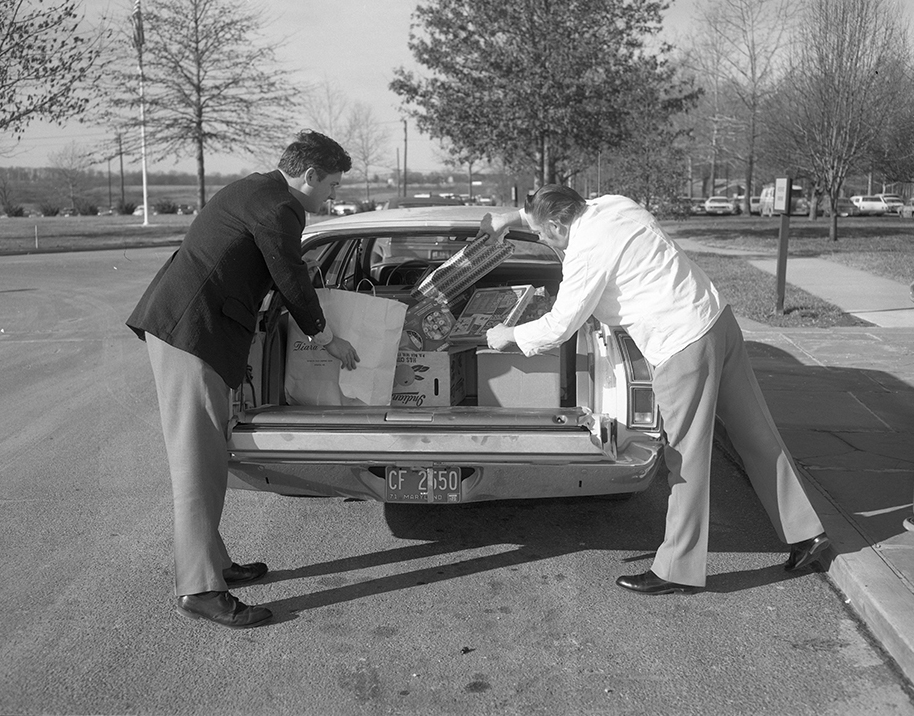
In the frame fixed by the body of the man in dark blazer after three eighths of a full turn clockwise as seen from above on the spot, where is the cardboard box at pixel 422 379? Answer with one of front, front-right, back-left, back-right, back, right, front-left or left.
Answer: back

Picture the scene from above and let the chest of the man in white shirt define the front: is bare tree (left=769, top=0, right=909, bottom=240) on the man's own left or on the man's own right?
on the man's own right

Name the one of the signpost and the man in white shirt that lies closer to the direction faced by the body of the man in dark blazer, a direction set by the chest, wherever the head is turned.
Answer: the man in white shirt

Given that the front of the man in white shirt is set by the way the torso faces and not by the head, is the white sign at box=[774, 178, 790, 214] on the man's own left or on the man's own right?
on the man's own right

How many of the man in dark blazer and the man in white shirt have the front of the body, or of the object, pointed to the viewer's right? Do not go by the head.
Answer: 1

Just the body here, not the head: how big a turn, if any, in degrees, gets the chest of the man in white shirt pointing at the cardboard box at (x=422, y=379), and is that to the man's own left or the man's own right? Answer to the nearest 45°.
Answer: approximately 45° to the man's own right

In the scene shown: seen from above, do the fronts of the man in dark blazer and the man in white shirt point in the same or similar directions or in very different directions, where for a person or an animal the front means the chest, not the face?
very different directions

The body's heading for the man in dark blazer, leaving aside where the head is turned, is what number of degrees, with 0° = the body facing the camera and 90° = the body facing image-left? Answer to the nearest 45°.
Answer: approximately 270°

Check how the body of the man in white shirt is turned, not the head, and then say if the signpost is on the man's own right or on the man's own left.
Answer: on the man's own right

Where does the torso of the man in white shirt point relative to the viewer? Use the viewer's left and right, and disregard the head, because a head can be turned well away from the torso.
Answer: facing to the left of the viewer

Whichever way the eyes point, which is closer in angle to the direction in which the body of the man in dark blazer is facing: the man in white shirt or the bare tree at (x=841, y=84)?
the man in white shirt

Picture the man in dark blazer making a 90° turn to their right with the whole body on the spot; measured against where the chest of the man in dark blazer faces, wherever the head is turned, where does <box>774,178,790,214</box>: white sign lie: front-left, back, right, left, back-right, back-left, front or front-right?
back-left
